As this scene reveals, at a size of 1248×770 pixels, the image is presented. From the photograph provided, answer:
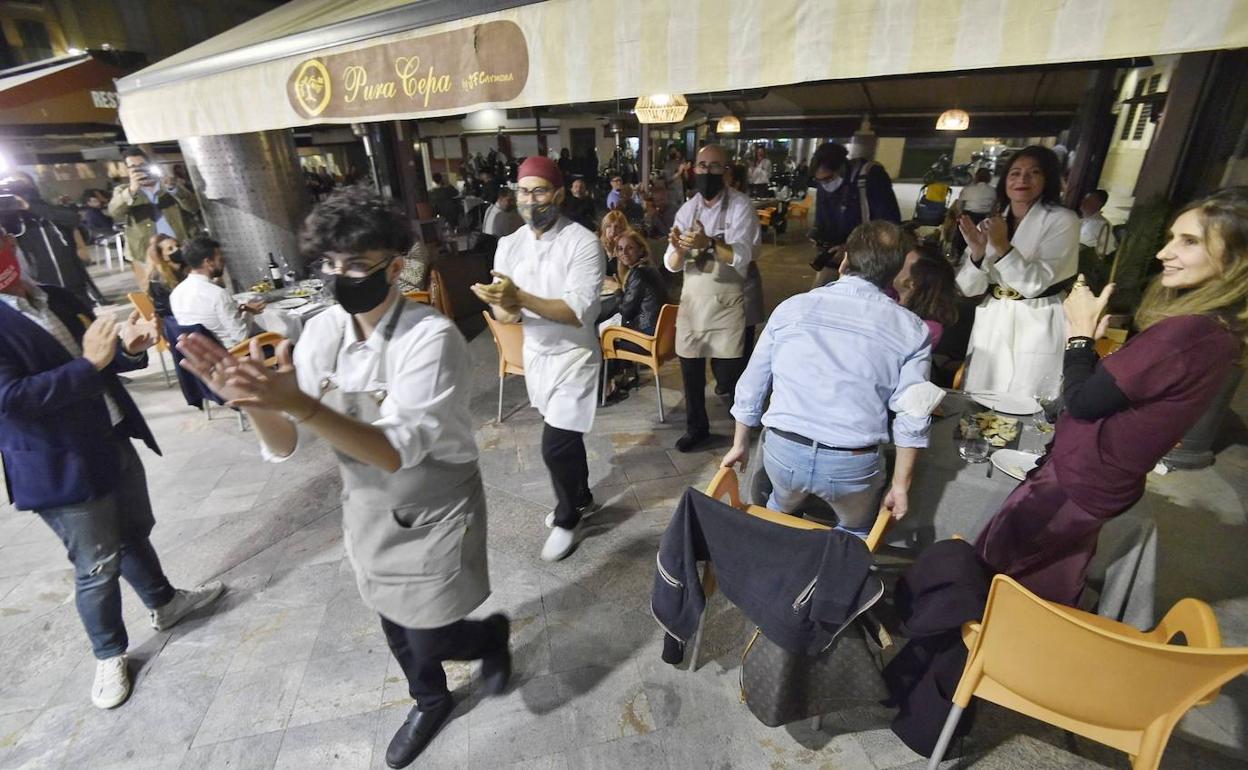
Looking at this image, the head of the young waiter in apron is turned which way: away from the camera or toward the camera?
toward the camera

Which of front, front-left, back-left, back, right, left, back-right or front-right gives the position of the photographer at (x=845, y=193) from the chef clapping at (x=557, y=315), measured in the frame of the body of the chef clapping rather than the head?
back

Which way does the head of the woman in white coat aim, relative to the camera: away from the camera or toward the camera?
toward the camera

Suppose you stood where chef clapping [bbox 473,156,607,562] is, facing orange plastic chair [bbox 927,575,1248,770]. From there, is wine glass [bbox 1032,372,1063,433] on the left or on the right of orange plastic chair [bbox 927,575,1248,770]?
left

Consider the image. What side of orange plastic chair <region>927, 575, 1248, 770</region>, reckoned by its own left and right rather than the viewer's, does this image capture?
back

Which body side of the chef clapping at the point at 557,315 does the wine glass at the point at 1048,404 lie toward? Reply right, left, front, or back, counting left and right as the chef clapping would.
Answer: left

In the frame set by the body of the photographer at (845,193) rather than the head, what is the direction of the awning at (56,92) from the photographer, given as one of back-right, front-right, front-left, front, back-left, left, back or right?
front-right

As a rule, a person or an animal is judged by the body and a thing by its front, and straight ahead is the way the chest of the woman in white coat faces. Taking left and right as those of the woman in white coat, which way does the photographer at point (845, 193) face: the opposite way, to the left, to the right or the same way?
the same way

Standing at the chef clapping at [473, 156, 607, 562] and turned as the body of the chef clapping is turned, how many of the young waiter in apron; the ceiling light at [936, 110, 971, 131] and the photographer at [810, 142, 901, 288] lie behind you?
2

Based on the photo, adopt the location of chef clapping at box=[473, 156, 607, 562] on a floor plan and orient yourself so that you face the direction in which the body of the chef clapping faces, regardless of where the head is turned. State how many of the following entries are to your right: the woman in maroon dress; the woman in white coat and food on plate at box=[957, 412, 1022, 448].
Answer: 0

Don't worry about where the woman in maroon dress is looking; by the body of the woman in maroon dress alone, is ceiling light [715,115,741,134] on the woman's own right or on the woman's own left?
on the woman's own right

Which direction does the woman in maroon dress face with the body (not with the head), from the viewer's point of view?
to the viewer's left

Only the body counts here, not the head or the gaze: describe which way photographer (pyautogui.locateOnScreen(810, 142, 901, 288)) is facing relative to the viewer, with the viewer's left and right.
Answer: facing the viewer and to the left of the viewer

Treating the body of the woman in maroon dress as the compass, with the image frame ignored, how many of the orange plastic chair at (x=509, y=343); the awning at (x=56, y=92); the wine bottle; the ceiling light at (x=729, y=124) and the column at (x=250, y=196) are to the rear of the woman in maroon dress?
0

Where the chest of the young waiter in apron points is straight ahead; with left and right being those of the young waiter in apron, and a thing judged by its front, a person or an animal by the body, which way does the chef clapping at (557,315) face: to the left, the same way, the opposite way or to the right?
the same way

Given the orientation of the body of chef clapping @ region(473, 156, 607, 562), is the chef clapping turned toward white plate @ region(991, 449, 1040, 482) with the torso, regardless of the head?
no

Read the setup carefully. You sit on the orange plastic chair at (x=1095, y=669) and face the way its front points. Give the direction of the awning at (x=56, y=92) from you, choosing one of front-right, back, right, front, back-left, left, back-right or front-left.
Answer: left
